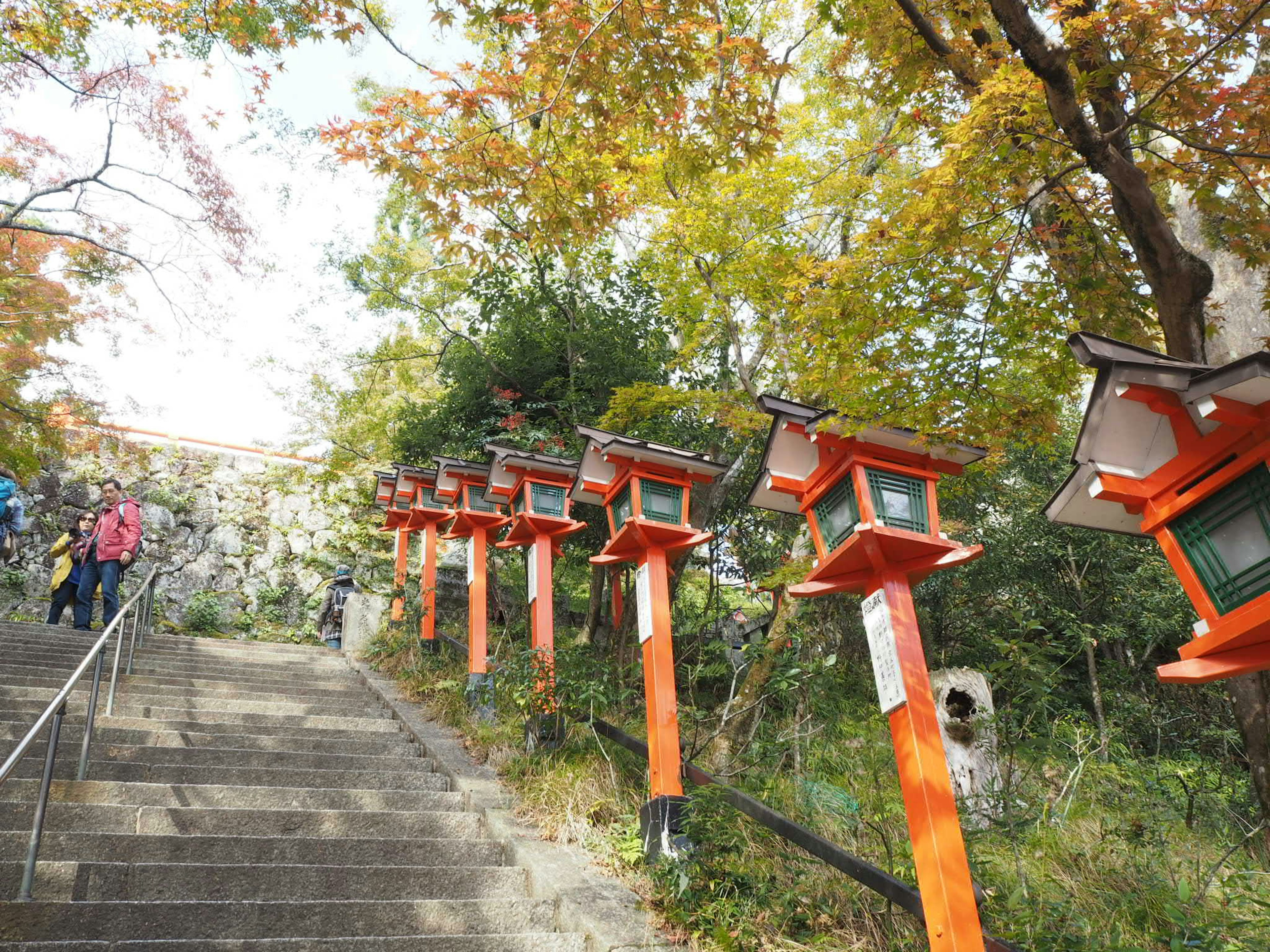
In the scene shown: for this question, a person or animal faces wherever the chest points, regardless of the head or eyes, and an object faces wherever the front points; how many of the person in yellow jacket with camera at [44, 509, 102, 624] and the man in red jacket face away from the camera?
0

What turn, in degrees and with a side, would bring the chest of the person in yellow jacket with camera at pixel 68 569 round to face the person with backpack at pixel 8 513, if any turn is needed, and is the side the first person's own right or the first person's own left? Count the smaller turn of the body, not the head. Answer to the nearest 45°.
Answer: approximately 90° to the first person's own right

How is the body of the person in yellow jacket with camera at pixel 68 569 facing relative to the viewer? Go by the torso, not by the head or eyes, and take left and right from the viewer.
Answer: facing the viewer and to the right of the viewer

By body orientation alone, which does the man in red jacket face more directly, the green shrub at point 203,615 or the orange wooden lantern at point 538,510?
the orange wooden lantern

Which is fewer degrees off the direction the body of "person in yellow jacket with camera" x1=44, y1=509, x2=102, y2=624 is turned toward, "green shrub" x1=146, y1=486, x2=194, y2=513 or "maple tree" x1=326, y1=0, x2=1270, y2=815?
the maple tree

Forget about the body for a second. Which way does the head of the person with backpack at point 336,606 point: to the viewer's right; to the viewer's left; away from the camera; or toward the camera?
away from the camera

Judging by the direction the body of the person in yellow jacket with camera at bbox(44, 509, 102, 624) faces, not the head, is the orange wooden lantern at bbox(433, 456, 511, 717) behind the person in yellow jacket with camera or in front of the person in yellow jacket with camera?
in front

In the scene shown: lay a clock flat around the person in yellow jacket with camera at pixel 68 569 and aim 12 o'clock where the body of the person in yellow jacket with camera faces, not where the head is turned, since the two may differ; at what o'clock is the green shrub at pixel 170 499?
The green shrub is roughly at 8 o'clock from the person in yellow jacket with camera.

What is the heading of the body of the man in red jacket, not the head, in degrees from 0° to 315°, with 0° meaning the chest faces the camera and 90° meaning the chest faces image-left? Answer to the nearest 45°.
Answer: approximately 45°

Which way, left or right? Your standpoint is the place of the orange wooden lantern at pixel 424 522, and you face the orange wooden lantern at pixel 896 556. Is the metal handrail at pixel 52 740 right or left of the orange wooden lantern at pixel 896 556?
right

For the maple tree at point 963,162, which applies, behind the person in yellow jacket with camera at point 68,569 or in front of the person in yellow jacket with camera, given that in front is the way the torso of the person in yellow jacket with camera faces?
in front

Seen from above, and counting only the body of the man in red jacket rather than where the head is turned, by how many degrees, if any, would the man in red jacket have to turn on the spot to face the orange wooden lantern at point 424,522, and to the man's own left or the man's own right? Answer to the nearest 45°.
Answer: approximately 135° to the man's own left

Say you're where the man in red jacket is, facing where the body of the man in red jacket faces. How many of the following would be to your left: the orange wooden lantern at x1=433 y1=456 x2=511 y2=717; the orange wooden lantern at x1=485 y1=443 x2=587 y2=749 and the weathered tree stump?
3
